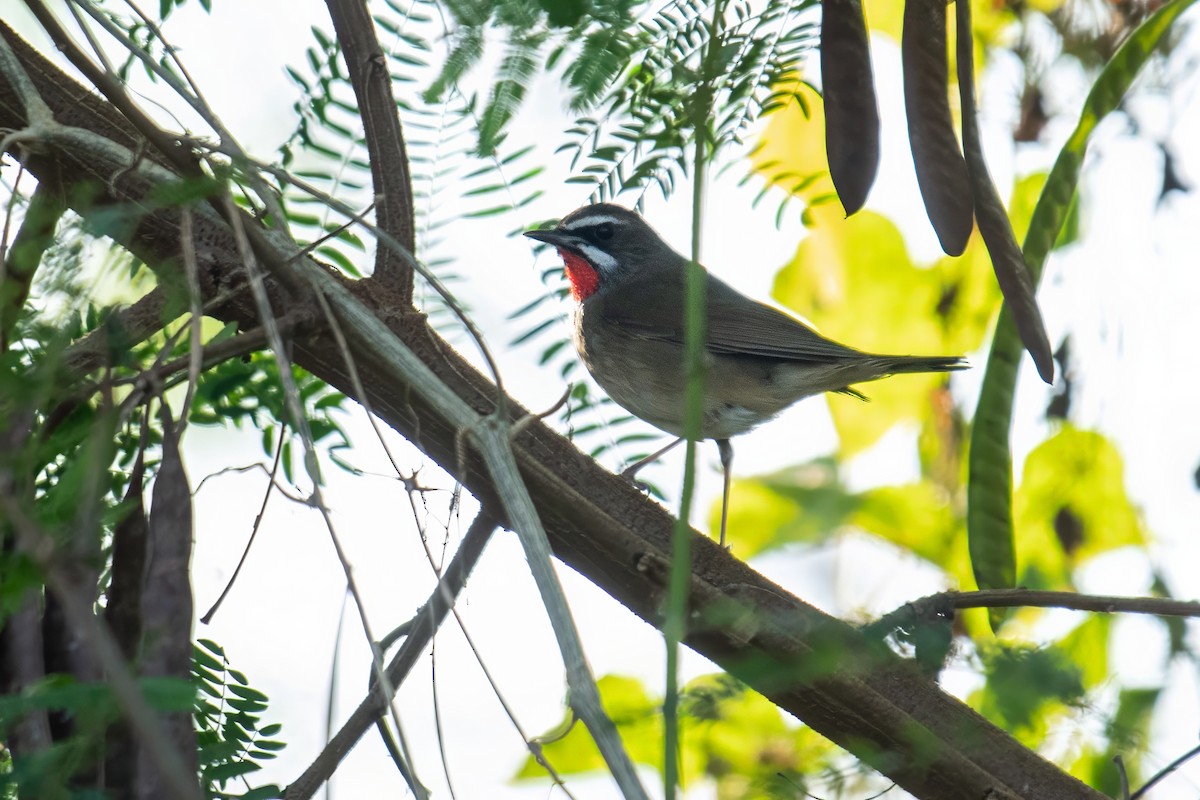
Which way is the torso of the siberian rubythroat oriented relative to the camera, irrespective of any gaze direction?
to the viewer's left

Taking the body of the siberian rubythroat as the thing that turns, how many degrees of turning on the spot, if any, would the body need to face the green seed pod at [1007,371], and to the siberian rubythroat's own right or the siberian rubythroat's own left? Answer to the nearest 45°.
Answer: approximately 135° to the siberian rubythroat's own left
